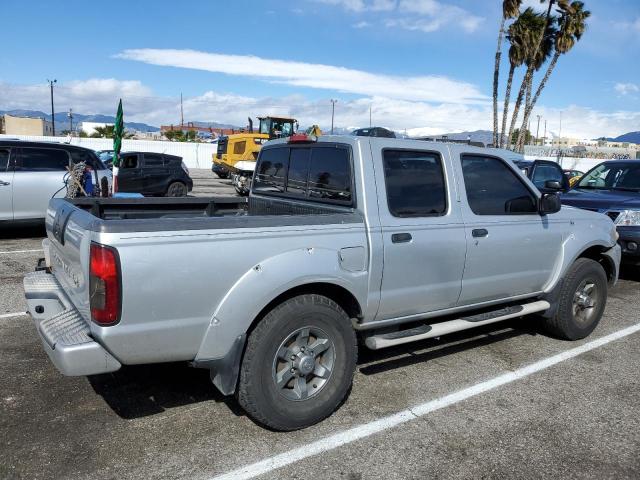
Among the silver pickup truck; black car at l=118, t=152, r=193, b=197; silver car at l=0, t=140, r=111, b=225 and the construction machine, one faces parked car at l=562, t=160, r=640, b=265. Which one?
the silver pickup truck

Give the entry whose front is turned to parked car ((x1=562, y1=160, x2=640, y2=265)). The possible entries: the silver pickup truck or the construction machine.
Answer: the silver pickup truck

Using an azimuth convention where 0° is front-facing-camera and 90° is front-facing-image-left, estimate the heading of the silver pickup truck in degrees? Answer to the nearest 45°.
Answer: approximately 225°
